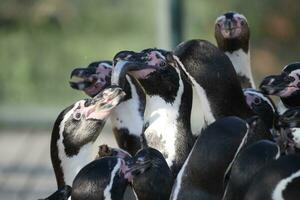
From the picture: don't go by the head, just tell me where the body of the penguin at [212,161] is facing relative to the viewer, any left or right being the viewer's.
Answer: facing away from the viewer and to the right of the viewer

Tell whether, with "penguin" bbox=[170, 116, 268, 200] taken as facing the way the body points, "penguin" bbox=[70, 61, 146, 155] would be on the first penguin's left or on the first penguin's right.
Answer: on the first penguin's left

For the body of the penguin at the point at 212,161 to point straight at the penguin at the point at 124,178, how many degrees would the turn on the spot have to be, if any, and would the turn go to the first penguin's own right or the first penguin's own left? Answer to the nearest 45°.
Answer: approximately 135° to the first penguin's own left

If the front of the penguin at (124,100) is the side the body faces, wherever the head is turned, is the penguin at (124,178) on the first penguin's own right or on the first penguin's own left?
on the first penguin's own left

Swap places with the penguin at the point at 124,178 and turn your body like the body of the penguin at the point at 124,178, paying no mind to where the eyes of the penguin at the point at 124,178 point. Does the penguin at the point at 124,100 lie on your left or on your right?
on your left
